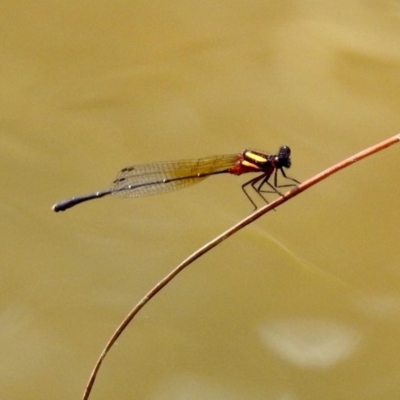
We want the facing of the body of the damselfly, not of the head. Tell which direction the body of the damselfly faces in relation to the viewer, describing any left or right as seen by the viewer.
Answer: facing to the right of the viewer
